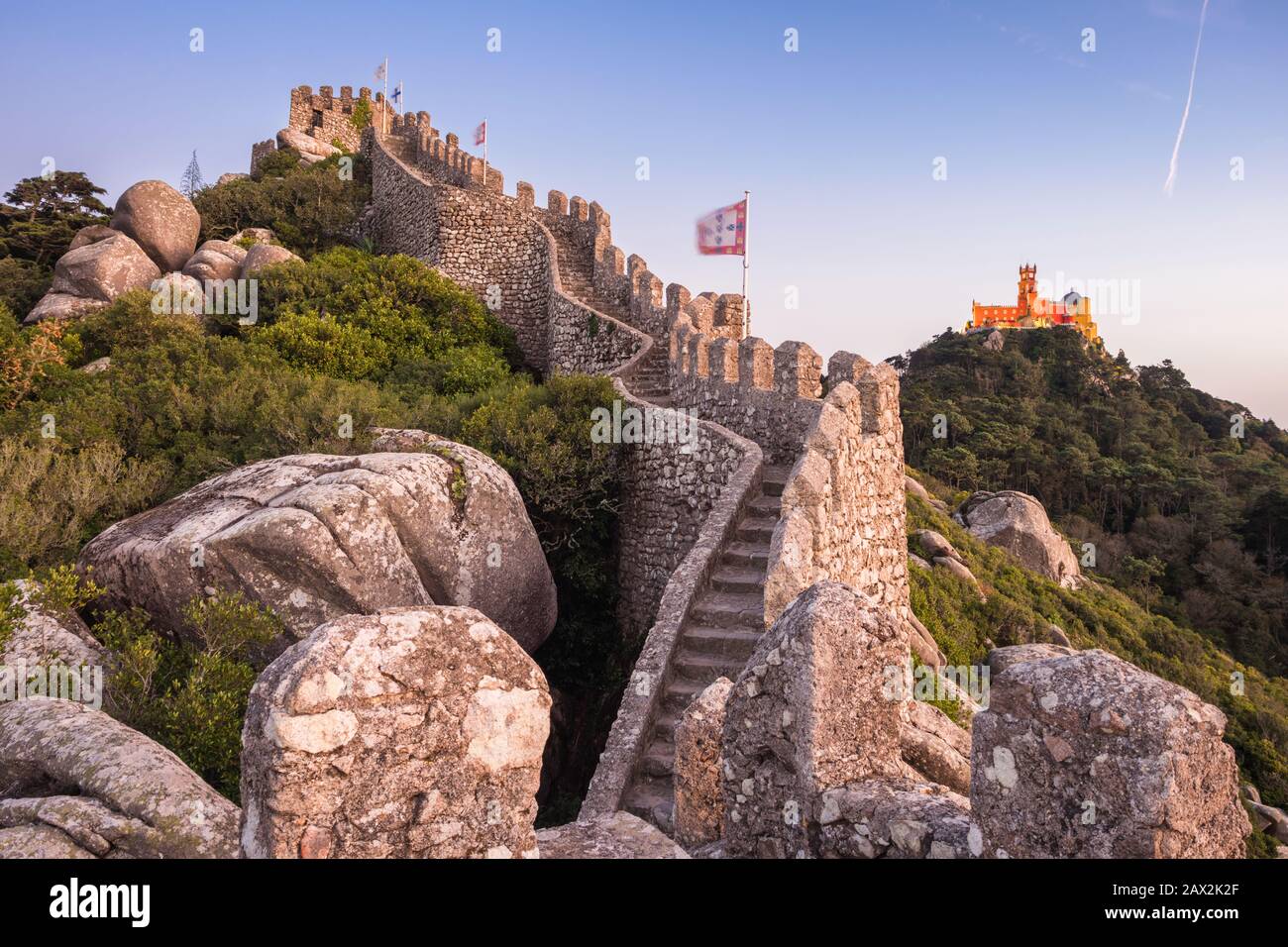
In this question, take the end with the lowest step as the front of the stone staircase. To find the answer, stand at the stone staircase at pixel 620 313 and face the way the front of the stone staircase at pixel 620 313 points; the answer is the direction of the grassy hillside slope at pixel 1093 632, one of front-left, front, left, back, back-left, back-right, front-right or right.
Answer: left

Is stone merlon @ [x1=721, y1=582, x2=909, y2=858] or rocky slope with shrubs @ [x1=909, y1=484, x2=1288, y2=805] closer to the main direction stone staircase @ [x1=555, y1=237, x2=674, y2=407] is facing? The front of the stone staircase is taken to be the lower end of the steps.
the stone merlon

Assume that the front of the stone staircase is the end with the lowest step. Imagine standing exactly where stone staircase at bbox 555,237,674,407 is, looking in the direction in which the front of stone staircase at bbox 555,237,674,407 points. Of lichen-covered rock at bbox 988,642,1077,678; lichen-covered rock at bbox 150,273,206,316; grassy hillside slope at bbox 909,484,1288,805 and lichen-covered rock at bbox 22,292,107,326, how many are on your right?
2

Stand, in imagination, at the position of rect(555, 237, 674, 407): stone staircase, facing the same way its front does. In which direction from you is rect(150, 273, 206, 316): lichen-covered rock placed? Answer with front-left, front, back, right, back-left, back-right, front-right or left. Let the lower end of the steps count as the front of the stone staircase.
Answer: right

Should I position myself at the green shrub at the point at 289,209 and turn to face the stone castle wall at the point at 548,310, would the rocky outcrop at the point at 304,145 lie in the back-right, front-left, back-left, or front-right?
back-left

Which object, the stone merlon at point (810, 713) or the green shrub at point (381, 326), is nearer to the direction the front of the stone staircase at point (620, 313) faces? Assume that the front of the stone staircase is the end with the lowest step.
the stone merlon

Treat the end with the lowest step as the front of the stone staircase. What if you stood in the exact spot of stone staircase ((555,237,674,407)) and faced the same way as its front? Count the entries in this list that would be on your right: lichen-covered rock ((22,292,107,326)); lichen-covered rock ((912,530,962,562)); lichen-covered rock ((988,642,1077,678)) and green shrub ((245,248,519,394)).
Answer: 2

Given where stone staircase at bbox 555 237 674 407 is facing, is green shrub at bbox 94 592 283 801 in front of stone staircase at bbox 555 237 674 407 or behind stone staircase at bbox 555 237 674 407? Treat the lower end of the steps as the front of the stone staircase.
in front

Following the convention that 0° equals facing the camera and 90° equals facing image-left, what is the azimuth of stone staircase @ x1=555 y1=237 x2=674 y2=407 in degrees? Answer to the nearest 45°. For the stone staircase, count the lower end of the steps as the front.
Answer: approximately 0°

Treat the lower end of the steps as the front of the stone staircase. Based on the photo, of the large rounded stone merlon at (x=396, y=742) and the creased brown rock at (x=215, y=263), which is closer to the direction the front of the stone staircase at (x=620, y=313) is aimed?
the large rounded stone merlon
